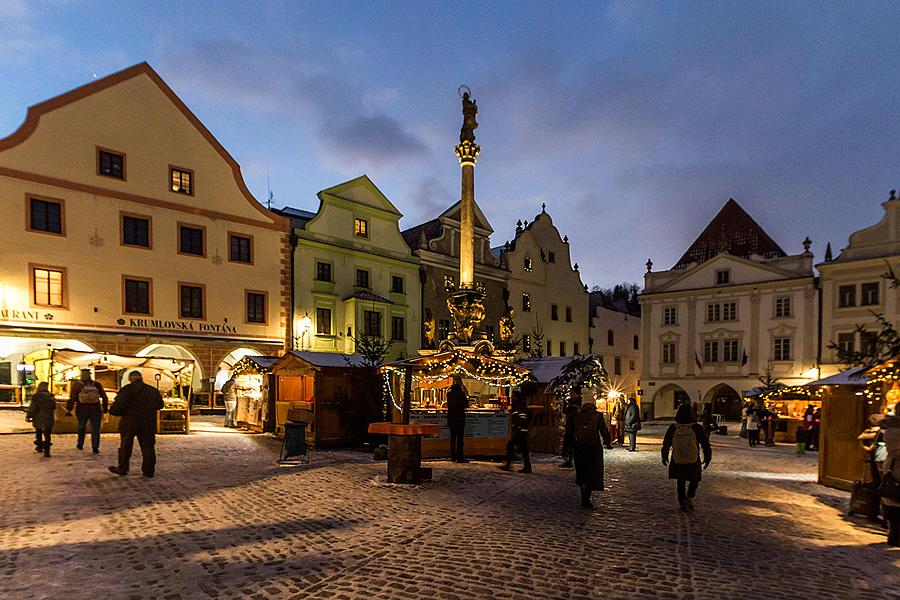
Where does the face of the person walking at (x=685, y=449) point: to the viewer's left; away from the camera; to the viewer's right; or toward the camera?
away from the camera

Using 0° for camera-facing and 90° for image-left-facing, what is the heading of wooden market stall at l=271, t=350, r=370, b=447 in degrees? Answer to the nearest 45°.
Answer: approximately 45°

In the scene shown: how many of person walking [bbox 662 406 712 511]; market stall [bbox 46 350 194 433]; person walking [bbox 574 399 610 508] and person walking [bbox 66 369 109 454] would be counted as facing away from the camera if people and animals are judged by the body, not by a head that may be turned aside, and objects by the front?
3

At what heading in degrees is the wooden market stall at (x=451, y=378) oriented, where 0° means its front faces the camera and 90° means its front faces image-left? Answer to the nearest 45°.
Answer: approximately 0°

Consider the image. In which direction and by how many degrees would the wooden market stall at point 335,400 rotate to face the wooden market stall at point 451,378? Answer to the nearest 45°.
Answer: approximately 90° to its left

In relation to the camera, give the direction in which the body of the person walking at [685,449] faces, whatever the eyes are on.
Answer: away from the camera

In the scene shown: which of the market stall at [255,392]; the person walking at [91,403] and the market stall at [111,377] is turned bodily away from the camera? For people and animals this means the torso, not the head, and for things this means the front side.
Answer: the person walking
